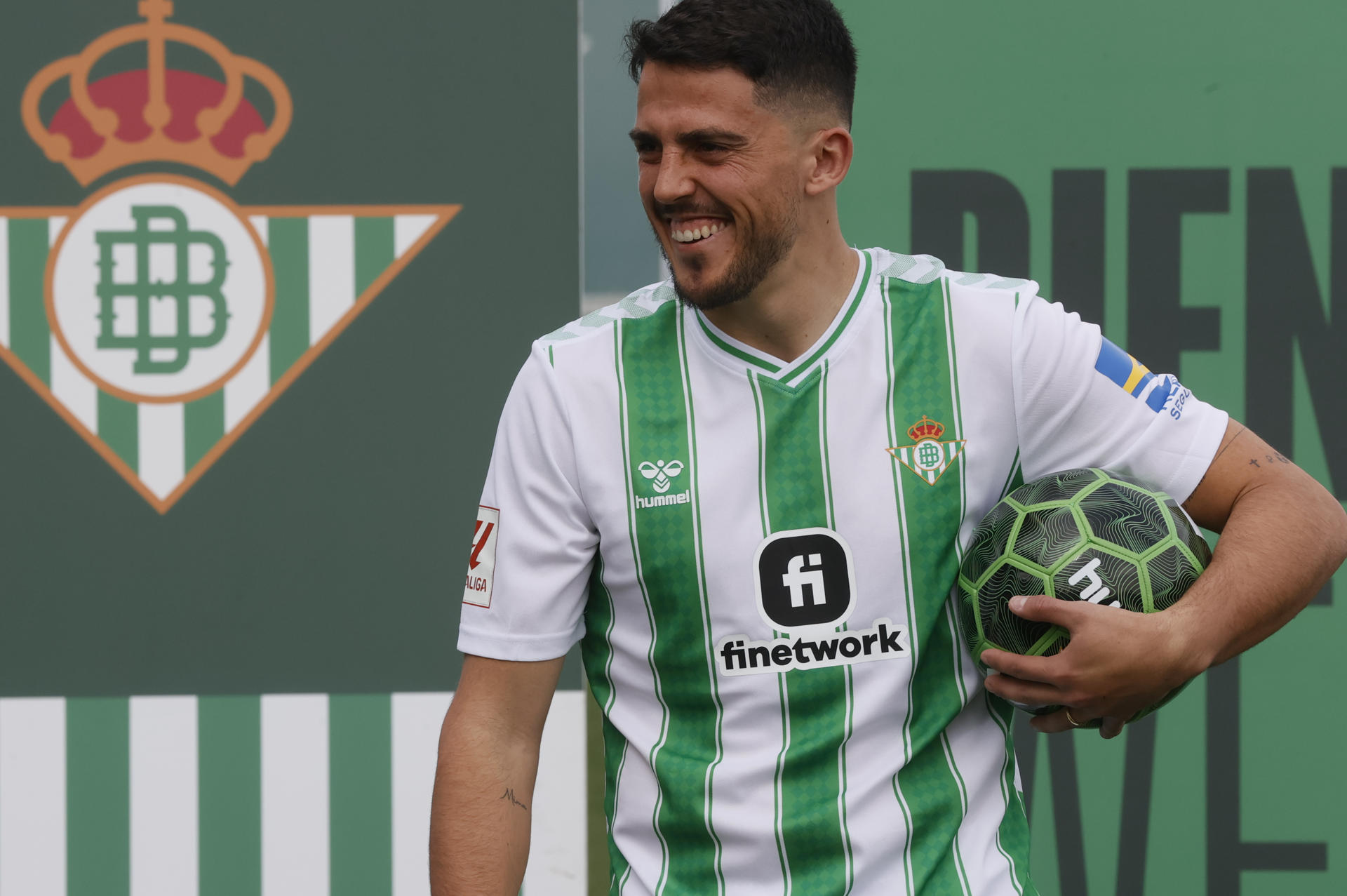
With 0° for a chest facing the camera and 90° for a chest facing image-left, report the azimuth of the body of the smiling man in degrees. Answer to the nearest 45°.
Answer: approximately 0°
